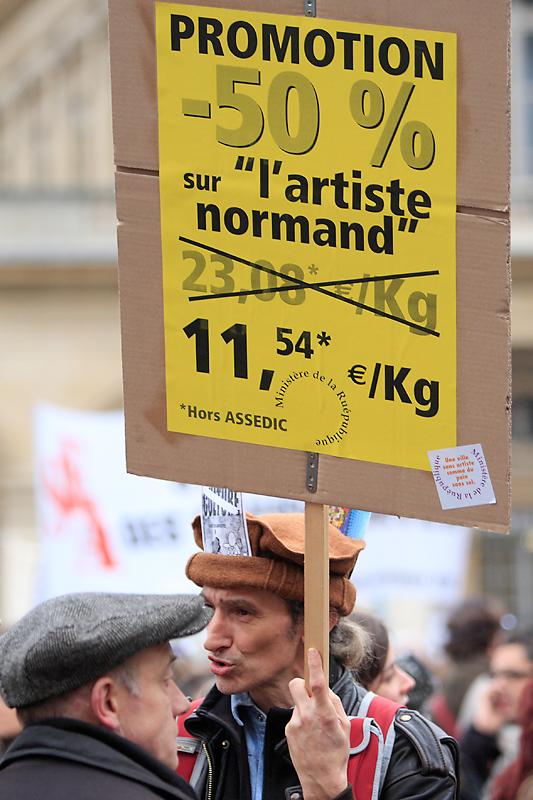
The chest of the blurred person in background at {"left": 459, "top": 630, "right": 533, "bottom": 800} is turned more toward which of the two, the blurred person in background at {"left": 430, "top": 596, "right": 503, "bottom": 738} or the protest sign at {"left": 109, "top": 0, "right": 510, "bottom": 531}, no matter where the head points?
the protest sign

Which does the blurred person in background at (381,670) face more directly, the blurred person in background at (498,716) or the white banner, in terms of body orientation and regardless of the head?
the blurred person in background

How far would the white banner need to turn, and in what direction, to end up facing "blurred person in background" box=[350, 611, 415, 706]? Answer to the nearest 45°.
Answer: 0° — it already faces them

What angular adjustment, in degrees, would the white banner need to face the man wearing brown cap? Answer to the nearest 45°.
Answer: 0° — it already faces them

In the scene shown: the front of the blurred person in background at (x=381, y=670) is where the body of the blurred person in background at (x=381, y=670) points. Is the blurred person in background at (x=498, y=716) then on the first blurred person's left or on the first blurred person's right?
on the first blurred person's left

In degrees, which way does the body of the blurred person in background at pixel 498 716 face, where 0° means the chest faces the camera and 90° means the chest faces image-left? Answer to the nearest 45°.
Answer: approximately 45°

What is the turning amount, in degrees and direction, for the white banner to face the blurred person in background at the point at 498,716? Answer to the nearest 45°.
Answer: approximately 45° to its left

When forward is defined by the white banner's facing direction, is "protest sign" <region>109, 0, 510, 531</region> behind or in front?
in front
